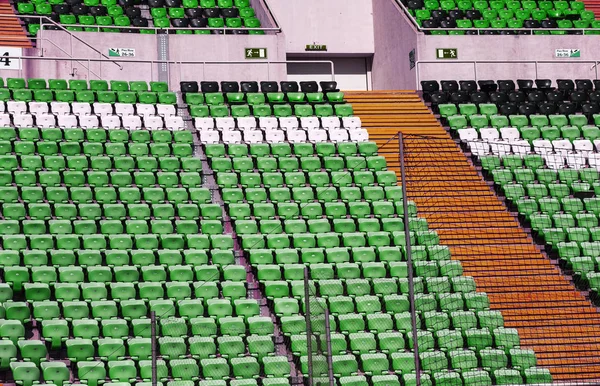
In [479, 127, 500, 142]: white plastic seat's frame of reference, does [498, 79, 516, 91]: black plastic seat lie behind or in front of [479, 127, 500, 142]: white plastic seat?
behind

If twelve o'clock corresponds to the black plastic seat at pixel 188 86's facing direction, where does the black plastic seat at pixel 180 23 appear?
the black plastic seat at pixel 180 23 is roughly at 6 o'clock from the black plastic seat at pixel 188 86.

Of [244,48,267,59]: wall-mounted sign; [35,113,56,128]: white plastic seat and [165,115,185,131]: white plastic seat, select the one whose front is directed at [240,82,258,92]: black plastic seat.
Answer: the wall-mounted sign

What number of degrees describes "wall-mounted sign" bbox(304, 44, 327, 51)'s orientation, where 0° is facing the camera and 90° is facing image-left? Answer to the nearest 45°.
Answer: approximately 0°

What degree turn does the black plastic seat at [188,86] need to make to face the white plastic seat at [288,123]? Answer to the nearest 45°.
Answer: approximately 45° to its left

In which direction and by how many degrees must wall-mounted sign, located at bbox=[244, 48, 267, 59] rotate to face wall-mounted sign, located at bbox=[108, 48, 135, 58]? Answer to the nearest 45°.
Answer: approximately 90° to its right

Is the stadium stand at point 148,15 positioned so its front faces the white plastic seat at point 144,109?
yes

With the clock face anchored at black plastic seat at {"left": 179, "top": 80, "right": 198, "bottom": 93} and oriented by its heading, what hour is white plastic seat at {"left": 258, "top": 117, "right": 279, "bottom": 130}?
The white plastic seat is roughly at 10 o'clock from the black plastic seat.

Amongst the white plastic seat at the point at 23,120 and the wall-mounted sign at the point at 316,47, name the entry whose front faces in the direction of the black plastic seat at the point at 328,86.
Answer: the wall-mounted sign

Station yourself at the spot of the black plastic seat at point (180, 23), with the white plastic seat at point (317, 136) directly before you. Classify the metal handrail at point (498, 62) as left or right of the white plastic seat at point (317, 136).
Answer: left

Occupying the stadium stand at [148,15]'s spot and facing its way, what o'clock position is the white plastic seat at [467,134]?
The white plastic seat is roughly at 10 o'clock from the stadium stand.
